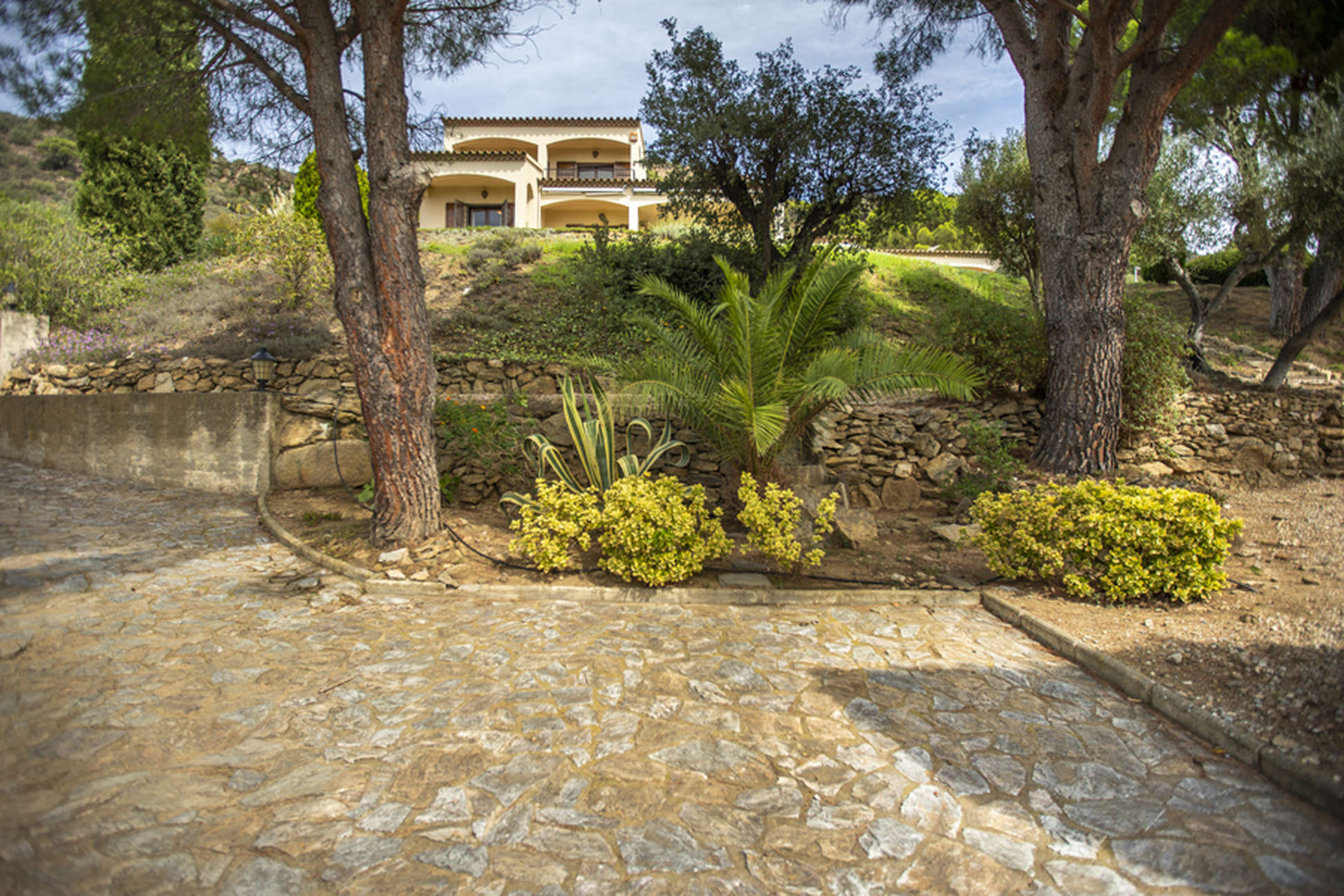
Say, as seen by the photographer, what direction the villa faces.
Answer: facing the viewer

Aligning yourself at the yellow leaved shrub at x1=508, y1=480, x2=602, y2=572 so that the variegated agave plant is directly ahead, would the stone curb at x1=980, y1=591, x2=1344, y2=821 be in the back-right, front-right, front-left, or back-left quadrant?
back-right

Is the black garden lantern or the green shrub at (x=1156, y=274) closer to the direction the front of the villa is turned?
the black garden lantern

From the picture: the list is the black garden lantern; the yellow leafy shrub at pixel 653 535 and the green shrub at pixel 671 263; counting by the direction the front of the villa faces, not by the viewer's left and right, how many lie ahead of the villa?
3

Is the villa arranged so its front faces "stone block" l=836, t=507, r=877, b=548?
yes

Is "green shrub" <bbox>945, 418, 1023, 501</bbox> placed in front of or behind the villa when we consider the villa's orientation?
in front

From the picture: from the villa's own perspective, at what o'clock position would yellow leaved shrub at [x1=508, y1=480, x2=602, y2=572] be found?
The yellow leaved shrub is roughly at 12 o'clock from the villa.

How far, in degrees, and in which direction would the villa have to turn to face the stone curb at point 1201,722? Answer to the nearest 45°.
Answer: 0° — it already faces it

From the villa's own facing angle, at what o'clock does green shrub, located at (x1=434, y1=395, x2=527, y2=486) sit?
The green shrub is roughly at 12 o'clock from the villa.

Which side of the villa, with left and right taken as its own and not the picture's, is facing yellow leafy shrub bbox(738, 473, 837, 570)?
front

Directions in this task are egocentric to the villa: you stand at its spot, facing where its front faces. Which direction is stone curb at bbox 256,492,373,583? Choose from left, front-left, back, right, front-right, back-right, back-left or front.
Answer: front
